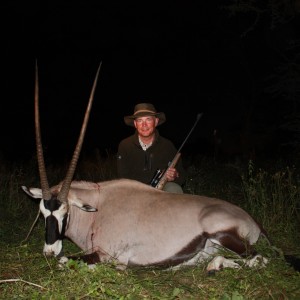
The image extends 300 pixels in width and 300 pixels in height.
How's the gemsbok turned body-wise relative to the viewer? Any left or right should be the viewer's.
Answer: facing to the left of the viewer
